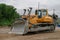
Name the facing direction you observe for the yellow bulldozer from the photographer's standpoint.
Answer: facing the viewer and to the left of the viewer
